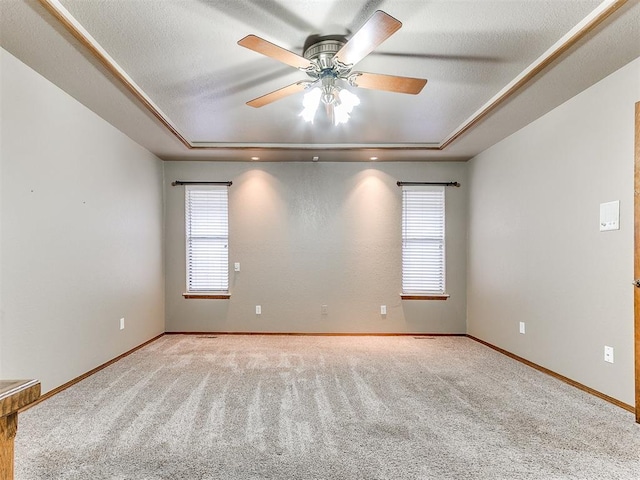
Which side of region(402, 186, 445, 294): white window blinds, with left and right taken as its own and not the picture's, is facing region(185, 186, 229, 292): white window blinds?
right

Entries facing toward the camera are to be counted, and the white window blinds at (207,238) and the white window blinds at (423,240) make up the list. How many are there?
2

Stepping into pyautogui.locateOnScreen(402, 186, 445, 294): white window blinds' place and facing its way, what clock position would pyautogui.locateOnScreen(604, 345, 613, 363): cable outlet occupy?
The cable outlet is roughly at 11 o'clock from the white window blinds.

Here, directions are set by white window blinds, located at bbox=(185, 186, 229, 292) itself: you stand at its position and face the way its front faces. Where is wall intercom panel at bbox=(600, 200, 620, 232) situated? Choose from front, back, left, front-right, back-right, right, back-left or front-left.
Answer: front-left

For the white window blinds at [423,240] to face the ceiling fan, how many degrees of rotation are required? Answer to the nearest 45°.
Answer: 0° — it already faces it

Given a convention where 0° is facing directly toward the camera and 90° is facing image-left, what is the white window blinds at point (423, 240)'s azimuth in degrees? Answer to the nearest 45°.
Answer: approximately 0°

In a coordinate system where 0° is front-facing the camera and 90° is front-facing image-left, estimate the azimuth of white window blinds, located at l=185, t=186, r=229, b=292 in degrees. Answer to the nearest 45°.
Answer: approximately 0°
